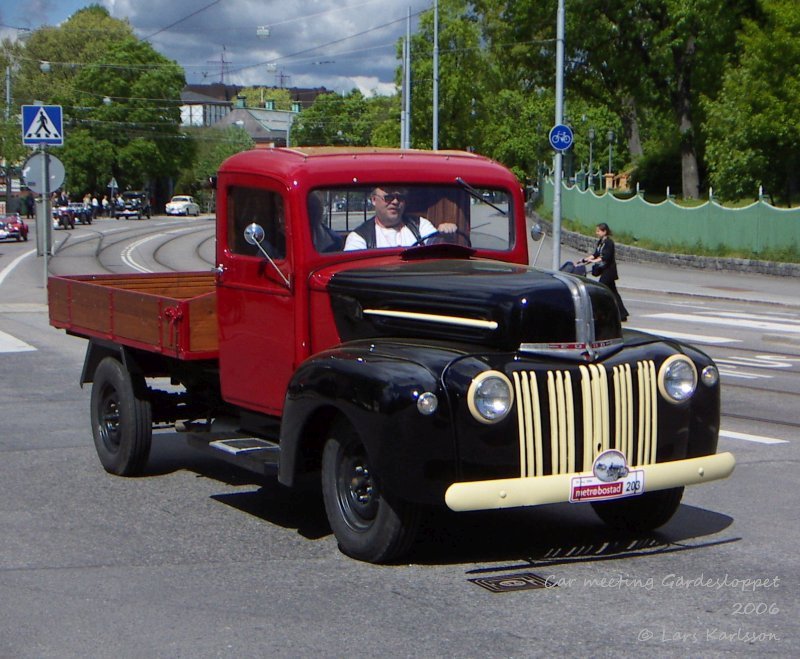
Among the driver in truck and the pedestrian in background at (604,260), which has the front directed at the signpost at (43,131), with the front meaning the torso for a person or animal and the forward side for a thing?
the pedestrian in background

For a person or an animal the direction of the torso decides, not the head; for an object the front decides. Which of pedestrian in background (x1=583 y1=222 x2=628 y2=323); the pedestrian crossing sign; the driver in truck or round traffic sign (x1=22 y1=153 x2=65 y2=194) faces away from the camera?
the round traffic sign

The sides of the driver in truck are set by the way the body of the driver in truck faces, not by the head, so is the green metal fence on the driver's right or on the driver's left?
on the driver's left

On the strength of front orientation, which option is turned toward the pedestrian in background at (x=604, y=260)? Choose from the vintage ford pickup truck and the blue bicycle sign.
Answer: the blue bicycle sign

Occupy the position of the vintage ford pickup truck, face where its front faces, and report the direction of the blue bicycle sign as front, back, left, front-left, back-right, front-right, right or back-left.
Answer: back-left

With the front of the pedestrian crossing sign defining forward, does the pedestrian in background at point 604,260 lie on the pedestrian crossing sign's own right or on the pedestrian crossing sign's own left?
on the pedestrian crossing sign's own left

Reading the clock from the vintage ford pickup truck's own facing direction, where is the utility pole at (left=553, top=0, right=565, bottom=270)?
The utility pole is roughly at 8 o'clock from the vintage ford pickup truck.

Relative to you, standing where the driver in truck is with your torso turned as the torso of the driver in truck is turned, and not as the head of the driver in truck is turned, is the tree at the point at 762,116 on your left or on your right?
on your left

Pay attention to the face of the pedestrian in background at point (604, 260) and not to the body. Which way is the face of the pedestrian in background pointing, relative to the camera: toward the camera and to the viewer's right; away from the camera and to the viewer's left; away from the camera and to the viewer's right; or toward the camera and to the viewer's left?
toward the camera and to the viewer's left

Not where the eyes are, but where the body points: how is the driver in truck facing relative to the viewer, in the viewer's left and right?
facing the viewer and to the right of the viewer

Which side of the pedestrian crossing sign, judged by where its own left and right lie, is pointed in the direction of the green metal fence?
left

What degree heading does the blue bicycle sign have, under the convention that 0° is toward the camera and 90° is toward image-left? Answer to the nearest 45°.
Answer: approximately 0°

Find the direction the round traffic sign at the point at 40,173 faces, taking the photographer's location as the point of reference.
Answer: facing away from the viewer

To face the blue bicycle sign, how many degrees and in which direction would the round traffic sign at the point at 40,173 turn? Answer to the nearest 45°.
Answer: approximately 90° to its right

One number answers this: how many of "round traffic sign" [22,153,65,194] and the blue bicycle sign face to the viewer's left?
0

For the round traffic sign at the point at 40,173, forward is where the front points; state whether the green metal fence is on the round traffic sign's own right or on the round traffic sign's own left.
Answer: on the round traffic sign's own right
